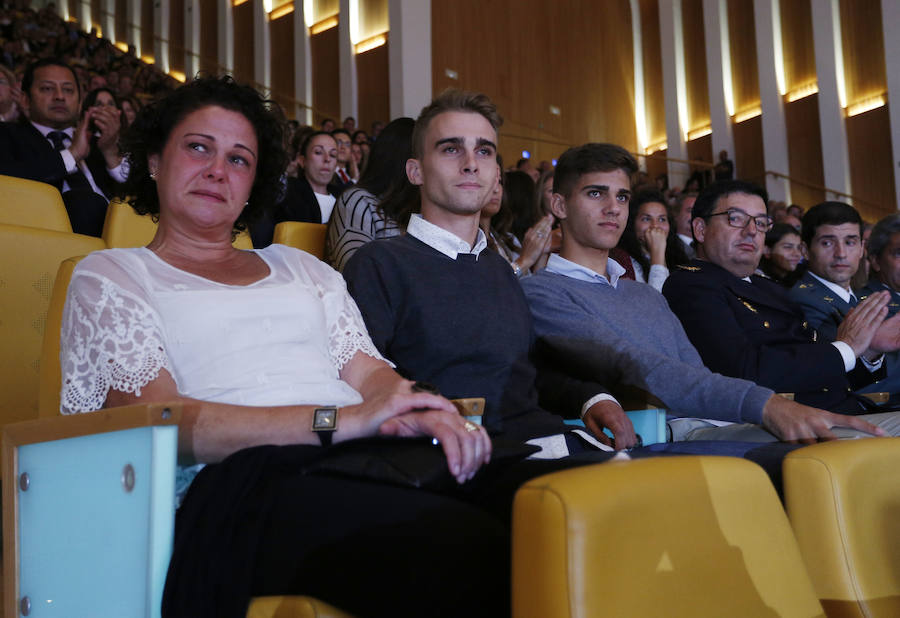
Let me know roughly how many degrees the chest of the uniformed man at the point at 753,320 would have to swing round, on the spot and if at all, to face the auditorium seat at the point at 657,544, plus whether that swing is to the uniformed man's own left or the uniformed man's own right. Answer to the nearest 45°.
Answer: approximately 45° to the uniformed man's own right

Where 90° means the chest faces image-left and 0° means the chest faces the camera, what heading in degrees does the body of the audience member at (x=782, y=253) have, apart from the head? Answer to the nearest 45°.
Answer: approximately 315°

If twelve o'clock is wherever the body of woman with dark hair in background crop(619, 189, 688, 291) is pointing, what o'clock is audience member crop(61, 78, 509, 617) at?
The audience member is roughly at 2 o'clock from the woman with dark hair in background.

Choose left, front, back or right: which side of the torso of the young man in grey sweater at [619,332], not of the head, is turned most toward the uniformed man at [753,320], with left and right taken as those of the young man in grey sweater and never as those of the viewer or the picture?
left

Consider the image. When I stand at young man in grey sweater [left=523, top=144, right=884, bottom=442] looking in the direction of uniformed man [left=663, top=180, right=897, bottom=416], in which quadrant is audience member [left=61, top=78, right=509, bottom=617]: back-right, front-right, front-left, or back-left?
back-right

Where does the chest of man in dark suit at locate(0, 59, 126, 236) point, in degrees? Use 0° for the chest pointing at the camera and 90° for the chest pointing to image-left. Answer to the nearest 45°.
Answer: approximately 315°
